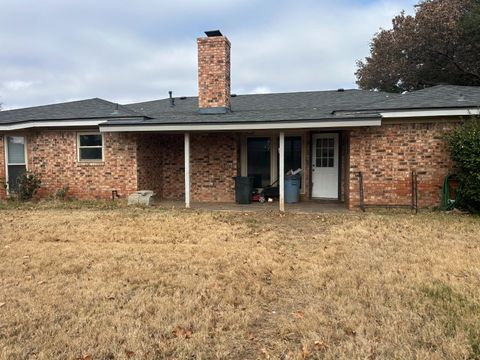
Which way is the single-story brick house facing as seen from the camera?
away from the camera

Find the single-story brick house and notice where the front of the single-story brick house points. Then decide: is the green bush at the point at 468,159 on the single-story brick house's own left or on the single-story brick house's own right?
on the single-story brick house's own right
